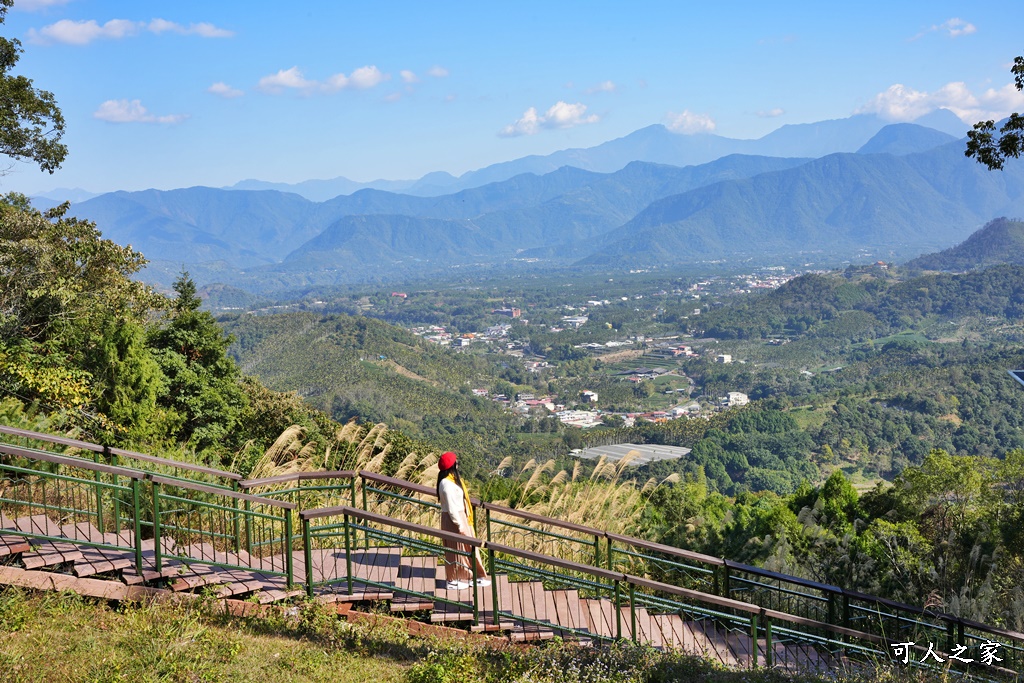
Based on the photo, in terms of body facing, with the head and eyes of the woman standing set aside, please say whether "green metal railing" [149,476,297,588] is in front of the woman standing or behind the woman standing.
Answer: behind

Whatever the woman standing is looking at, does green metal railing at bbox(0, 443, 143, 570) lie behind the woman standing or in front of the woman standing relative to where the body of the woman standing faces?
behind

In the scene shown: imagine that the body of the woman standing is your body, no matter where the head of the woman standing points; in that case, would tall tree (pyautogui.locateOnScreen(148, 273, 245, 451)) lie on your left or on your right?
on your left
